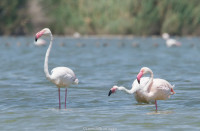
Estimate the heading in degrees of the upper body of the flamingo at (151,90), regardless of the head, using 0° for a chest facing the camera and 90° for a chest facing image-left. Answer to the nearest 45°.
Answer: approximately 90°
